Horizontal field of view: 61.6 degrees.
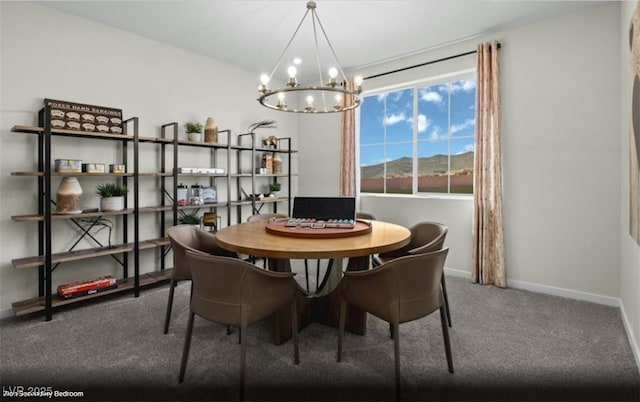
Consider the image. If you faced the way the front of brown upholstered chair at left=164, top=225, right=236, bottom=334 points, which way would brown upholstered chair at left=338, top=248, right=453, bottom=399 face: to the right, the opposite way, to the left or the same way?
to the left

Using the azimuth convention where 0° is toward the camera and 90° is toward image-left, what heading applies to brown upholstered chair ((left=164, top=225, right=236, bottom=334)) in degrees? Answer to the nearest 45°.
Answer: approximately 270°

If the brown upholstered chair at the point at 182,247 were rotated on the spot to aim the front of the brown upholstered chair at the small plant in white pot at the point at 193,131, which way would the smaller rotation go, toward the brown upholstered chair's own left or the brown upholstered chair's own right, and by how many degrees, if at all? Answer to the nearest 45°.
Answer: approximately 90° to the brown upholstered chair's own left

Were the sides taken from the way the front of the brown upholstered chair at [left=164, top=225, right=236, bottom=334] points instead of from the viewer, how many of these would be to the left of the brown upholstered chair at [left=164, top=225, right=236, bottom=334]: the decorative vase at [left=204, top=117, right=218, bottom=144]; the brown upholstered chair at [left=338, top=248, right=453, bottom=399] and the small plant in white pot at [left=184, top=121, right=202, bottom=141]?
2

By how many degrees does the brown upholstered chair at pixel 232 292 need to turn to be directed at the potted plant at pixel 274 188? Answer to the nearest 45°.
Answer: approximately 45° to its left

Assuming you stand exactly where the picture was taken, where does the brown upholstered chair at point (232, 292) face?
facing away from the viewer and to the right of the viewer

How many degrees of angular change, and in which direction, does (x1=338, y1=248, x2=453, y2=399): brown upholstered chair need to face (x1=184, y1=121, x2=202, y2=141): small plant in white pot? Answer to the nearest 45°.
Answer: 0° — it already faces it

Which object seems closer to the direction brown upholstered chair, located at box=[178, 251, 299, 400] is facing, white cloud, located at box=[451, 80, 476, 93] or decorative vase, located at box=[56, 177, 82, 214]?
the white cloud

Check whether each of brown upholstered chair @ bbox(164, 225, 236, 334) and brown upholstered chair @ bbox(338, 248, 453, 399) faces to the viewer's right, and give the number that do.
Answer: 1

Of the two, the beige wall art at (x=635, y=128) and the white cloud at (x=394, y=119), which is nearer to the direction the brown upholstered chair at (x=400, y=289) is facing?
the white cloud

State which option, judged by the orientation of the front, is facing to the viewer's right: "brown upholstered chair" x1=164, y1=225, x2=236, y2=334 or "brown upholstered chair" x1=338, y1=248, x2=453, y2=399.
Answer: "brown upholstered chair" x1=164, y1=225, x2=236, y2=334
